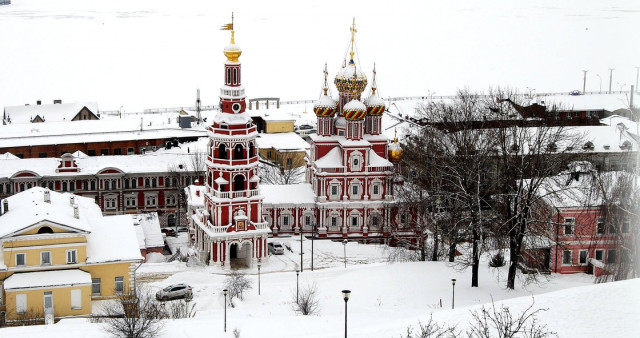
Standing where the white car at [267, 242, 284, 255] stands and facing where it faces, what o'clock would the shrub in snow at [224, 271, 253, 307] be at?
The shrub in snow is roughly at 2 o'clock from the white car.

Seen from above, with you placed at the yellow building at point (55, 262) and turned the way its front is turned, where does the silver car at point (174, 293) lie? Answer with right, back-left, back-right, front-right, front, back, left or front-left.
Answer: left

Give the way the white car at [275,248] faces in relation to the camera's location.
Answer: facing the viewer and to the right of the viewer

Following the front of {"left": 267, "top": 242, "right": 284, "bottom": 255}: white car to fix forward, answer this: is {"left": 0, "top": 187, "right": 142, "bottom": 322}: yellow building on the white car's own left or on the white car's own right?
on the white car's own right

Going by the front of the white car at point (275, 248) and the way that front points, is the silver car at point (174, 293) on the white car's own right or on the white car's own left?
on the white car's own right

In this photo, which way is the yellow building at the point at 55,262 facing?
toward the camera

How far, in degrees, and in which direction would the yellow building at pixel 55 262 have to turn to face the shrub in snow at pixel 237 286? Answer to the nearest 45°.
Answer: approximately 90° to its left

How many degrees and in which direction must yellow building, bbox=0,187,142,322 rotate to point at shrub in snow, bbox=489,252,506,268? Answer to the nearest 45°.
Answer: approximately 90° to its left

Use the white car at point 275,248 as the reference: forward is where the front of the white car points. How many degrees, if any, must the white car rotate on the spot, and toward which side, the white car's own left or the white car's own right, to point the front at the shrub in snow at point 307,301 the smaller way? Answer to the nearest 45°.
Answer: approximately 45° to the white car's own right

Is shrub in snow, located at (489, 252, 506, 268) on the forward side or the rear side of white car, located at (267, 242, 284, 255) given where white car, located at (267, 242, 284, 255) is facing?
on the forward side

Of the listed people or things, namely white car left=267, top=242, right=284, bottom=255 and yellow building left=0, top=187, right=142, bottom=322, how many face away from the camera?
0
